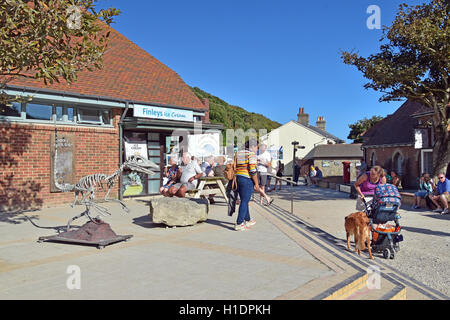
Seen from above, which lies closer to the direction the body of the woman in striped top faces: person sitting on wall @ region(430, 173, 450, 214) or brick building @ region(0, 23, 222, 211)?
the person sitting on wall

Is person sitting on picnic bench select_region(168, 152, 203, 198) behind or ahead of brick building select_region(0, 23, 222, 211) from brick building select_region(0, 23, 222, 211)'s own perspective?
ahead

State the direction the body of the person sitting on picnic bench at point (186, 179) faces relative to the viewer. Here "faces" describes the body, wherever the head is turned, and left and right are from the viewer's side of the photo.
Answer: facing the viewer and to the left of the viewer

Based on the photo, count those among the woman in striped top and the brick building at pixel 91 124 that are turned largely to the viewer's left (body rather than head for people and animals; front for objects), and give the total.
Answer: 0

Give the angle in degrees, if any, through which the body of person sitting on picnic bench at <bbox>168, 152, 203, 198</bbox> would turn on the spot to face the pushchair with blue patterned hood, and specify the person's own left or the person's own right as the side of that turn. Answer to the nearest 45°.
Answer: approximately 90° to the person's own left

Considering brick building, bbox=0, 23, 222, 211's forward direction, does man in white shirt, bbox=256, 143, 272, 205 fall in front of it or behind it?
in front

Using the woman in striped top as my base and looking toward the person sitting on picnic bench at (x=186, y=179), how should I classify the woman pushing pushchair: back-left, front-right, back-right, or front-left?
back-right

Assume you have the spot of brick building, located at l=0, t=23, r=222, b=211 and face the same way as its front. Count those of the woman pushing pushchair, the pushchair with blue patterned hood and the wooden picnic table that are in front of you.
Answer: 3

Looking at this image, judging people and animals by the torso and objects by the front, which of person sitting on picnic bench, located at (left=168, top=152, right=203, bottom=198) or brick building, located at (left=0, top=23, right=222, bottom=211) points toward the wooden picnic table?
the brick building

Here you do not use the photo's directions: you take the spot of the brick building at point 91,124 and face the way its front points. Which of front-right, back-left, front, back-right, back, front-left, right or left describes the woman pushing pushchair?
front

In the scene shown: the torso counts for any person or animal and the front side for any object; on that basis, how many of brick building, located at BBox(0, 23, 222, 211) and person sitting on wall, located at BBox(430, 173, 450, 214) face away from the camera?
0

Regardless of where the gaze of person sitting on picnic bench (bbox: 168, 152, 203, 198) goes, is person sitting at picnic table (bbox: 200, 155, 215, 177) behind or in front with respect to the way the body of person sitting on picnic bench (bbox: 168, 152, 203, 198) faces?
behind
